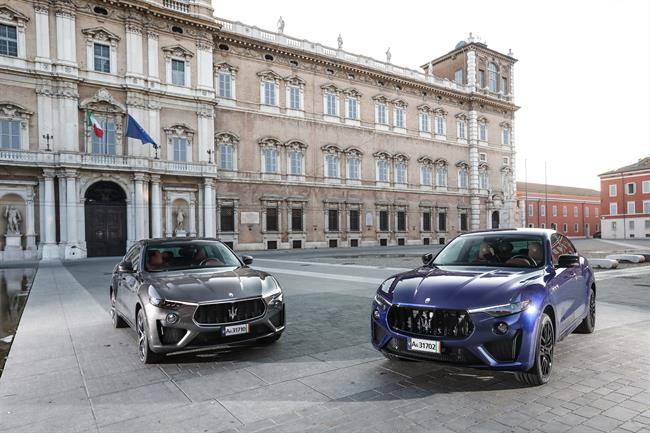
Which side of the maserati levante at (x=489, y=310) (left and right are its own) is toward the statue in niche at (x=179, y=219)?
right

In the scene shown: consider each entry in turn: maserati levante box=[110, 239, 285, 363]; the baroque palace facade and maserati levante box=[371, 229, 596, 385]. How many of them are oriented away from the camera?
0

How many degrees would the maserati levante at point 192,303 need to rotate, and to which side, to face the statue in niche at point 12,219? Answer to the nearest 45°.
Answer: approximately 180°

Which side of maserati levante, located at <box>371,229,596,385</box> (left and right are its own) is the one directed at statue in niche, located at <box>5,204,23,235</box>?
right

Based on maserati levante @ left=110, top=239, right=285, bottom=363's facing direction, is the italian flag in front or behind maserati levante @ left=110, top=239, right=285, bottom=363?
behind

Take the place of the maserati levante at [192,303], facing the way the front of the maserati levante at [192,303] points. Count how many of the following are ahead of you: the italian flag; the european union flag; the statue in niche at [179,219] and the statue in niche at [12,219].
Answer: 0

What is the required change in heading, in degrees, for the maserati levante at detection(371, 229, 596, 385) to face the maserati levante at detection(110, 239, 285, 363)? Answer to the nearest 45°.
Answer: approximately 45° to its right

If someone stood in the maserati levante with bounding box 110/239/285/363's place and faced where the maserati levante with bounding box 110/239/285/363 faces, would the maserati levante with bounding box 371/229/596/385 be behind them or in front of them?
in front

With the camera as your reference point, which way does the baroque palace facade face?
facing the viewer and to the right of the viewer

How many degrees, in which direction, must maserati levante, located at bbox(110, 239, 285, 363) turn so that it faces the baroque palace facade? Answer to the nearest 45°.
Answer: approximately 135° to its left

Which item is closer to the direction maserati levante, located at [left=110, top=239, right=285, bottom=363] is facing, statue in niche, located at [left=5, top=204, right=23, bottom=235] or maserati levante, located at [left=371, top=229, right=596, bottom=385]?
the maserati levante

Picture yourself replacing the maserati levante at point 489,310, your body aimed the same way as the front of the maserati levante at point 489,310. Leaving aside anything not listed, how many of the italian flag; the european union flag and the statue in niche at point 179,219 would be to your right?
3

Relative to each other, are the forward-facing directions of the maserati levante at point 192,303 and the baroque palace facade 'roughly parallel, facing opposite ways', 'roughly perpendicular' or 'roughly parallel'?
roughly parallel

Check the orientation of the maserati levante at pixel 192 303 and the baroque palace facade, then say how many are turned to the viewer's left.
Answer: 0

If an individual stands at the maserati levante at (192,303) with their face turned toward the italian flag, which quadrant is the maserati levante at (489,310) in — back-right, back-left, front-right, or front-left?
back-right

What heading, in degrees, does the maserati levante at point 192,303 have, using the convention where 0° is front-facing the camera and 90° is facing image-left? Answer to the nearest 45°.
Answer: approximately 315°
